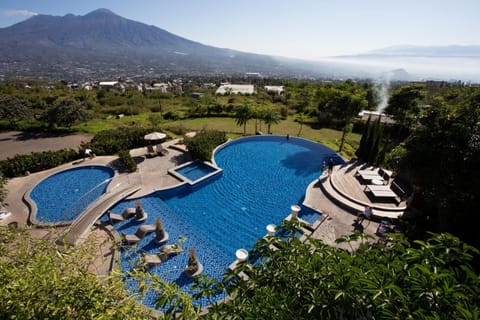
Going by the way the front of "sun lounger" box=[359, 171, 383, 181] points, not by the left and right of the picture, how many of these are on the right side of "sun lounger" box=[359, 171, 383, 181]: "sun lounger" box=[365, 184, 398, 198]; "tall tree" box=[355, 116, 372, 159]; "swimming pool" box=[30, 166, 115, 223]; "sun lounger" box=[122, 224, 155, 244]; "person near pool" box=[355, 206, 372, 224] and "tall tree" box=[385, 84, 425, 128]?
2

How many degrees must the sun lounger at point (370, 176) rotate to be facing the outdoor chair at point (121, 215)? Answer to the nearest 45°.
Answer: approximately 45° to its left

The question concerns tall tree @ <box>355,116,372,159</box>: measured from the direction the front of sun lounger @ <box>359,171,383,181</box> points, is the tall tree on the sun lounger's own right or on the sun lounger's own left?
on the sun lounger's own right

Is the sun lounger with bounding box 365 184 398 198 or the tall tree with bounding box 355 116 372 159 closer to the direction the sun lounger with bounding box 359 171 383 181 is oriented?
the tall tree

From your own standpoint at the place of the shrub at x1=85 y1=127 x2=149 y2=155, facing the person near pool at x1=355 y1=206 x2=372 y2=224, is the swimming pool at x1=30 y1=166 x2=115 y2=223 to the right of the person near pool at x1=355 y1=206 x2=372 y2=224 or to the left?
right

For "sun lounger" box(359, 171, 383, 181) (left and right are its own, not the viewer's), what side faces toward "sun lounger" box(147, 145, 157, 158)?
front

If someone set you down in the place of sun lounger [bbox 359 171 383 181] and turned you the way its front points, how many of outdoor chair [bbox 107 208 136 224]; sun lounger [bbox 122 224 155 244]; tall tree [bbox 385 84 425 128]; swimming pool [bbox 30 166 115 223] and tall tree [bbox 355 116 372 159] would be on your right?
2

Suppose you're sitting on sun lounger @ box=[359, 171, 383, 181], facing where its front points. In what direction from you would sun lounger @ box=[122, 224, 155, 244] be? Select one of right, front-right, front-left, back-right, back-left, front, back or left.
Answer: front-left

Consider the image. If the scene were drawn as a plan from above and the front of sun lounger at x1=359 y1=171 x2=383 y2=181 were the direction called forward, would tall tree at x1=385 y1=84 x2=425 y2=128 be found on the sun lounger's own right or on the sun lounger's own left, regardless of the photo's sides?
on the sun lounger's own right

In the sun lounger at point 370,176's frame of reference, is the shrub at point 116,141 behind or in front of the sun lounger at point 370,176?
in front

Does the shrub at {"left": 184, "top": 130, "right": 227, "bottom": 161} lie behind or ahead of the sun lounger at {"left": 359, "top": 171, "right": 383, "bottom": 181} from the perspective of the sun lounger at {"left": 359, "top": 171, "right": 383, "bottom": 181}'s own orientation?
ahead

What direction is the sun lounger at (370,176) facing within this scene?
to the viewer's left

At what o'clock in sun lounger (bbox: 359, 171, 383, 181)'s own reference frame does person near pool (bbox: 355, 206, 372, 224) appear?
The person near pool is roughly at 9 o'clock from the sun lounger.

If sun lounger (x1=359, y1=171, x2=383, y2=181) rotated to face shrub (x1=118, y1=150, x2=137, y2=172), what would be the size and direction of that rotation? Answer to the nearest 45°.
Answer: approximately 45° to its left
